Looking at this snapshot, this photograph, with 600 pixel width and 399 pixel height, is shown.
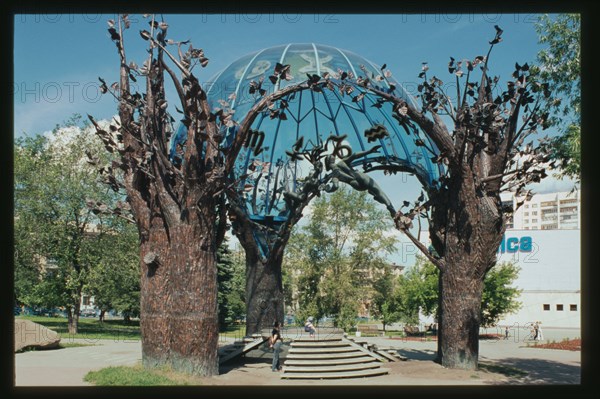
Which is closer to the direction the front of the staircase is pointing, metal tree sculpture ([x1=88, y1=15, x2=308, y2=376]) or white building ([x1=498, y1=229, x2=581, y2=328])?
the metal tree sculpture

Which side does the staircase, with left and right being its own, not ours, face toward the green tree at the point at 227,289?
back

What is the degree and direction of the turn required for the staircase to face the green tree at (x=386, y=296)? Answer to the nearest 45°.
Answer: approximately 180°

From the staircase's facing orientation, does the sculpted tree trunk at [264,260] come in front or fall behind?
behind

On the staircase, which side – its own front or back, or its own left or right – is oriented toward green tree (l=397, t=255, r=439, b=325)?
back

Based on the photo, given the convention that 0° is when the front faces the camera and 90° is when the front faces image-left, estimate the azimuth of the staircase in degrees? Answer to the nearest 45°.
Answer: approximately 0°

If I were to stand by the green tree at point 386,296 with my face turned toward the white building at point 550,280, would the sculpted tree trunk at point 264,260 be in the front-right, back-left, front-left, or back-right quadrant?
back-right
